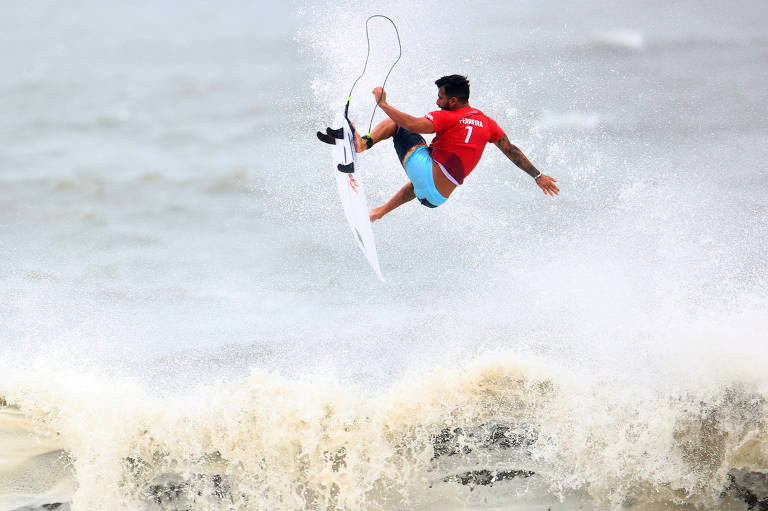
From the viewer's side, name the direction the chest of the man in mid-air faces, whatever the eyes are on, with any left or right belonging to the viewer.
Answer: facing away from the viewer and to the left of the viewer
